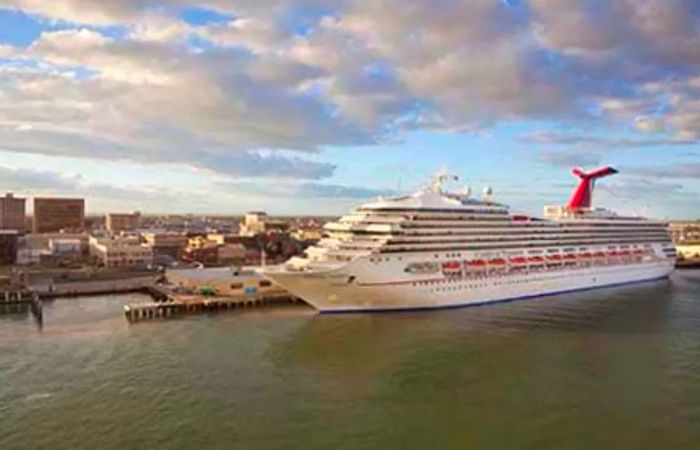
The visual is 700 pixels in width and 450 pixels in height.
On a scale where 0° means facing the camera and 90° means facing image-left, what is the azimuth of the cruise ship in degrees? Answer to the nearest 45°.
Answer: approximately 45°

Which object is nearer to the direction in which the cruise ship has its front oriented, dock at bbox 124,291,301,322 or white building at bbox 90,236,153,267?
the dock

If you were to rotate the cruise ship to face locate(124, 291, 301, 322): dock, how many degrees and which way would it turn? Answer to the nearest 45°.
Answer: approximately 45° to its right

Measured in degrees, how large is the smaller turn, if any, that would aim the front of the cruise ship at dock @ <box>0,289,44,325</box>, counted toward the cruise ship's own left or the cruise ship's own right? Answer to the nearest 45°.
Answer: approximately 45° to the cruise ship's own right

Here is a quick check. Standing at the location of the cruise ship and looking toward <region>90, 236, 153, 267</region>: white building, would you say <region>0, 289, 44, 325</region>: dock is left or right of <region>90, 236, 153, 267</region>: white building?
left

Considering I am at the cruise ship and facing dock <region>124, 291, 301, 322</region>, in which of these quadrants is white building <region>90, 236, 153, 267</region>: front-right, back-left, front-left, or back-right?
front-right

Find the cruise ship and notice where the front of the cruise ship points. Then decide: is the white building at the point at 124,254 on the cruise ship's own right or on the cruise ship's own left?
on the cruise ship's own right
